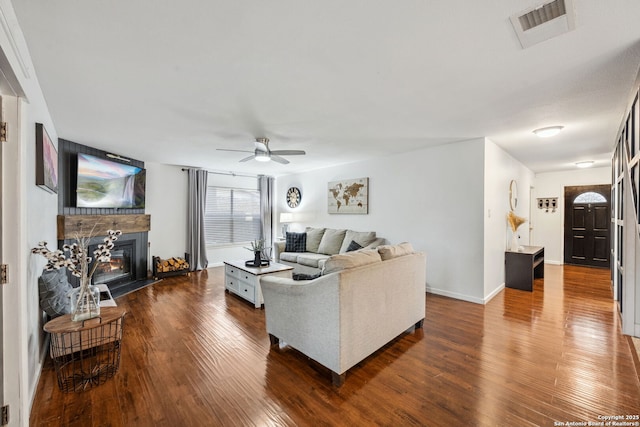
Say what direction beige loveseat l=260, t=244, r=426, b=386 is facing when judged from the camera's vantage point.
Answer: facing away from the viewer and to the left of the viewer

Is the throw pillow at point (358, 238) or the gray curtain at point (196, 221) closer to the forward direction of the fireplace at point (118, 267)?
the throw pillow

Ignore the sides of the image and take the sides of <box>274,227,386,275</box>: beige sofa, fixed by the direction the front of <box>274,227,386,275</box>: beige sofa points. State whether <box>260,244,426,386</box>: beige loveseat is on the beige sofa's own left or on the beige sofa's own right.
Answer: on the beige sofa's own left

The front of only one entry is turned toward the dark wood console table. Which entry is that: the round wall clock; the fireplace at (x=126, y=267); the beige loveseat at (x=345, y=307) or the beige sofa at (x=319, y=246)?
the fireplace

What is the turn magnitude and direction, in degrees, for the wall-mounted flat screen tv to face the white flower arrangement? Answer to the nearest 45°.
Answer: approximately 45° to its right

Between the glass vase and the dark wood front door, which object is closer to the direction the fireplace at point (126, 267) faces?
the dark wood front door

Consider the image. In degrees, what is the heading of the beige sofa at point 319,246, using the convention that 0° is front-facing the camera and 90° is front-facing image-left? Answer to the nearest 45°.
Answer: approximately 45°

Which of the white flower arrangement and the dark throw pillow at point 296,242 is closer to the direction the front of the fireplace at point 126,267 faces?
the dark throw pillow

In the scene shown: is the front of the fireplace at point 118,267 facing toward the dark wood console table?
yes

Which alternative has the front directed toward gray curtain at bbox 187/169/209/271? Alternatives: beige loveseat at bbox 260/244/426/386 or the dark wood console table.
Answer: the beige loveseat

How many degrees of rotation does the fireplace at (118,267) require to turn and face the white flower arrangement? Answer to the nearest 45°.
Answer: approximately 45° to its right
